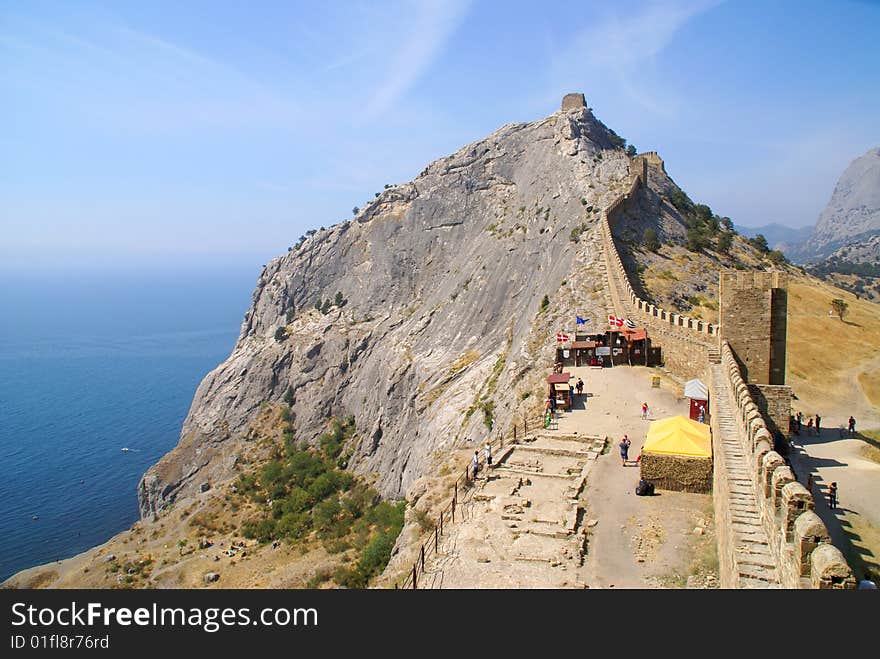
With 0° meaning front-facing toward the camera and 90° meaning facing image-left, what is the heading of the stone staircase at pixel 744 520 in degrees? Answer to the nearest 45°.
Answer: approximately 0°

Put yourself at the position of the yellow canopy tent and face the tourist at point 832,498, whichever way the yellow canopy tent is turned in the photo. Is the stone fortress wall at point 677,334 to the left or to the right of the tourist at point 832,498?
left

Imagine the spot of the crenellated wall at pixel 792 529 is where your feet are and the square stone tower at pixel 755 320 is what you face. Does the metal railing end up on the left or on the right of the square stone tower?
left

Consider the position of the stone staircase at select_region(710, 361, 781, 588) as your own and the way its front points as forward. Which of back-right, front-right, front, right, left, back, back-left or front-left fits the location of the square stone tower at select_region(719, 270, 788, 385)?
back

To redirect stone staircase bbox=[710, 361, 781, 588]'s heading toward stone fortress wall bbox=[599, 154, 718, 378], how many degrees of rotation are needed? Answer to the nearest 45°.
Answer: approximately 180°
